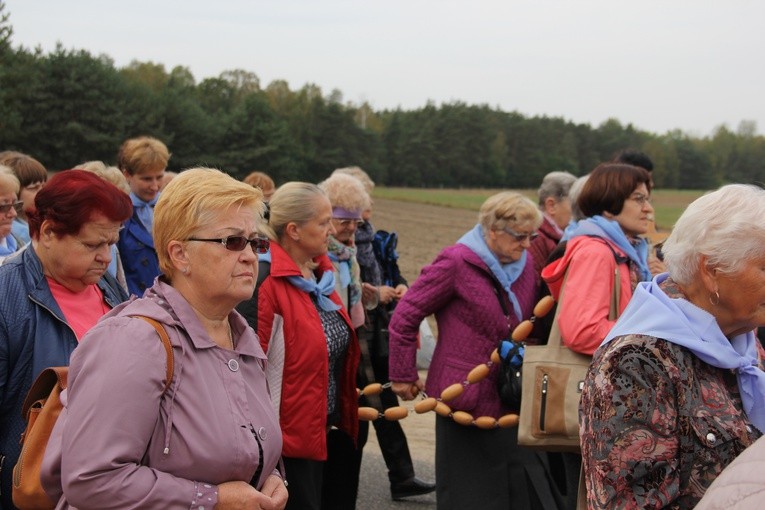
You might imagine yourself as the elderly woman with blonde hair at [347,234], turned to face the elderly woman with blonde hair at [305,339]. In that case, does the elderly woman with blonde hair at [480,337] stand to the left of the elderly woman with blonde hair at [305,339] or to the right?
left

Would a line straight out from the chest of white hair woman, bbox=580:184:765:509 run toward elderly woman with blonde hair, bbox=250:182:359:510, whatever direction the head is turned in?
no

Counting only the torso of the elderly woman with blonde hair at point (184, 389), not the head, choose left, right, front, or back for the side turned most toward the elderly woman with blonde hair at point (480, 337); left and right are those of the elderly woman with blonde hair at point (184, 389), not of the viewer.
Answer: left

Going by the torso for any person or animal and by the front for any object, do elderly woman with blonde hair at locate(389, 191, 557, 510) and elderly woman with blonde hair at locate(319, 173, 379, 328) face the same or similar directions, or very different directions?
same or similar directions

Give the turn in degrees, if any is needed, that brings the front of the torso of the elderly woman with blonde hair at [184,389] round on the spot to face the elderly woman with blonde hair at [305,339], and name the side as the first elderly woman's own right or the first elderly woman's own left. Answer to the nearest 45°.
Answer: approximately 135° to the first elderly woman's own left

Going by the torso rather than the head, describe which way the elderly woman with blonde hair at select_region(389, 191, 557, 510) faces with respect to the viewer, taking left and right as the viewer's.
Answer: facing the viewer and to the right of the viewer

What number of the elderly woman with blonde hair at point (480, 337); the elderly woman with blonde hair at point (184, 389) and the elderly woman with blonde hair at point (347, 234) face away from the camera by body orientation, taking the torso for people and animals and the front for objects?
0

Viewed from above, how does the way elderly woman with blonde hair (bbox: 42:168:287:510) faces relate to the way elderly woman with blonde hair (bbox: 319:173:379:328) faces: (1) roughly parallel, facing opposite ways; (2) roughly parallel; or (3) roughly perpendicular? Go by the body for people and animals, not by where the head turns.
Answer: roughly parallel

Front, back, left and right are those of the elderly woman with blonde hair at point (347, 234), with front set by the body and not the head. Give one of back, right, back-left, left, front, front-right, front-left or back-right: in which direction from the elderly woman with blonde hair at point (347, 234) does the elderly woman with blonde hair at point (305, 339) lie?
front-right

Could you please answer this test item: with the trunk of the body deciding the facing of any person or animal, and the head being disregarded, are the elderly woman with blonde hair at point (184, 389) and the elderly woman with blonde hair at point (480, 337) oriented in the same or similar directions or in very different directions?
same or similar directions

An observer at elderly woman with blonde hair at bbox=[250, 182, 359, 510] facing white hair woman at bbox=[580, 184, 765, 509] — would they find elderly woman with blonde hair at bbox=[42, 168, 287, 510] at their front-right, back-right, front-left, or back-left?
front-right

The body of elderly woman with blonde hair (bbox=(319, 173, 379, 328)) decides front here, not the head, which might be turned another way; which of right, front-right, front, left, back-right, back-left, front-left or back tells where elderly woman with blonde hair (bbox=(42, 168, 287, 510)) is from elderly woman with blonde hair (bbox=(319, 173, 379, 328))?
front-right

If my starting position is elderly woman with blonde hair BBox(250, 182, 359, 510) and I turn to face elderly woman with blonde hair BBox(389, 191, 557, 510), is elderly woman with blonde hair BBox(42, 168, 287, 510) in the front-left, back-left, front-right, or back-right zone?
back-right

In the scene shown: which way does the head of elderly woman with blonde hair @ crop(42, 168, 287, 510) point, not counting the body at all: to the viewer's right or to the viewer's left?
to the viewer's right
